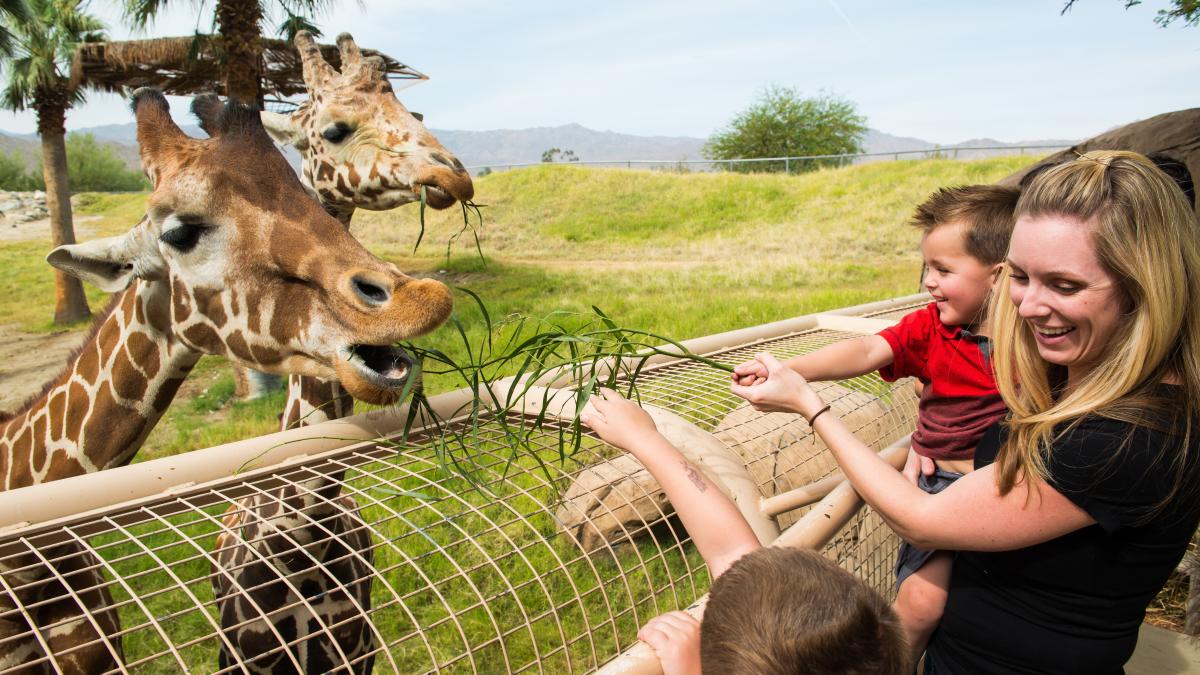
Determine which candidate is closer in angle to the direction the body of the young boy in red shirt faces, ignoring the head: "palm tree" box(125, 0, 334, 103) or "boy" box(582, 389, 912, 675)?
the boy

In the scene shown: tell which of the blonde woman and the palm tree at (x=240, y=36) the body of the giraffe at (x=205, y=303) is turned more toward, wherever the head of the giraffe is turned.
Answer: the blonde woman

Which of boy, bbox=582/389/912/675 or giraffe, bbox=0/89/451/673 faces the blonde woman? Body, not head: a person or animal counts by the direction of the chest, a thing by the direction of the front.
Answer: the giraffe

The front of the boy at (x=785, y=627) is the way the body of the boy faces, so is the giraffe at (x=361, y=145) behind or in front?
in front

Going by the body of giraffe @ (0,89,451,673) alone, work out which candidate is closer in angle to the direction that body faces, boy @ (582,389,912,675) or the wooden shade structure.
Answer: the boy

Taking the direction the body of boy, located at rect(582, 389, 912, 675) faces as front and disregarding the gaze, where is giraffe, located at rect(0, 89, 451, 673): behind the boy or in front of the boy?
in front

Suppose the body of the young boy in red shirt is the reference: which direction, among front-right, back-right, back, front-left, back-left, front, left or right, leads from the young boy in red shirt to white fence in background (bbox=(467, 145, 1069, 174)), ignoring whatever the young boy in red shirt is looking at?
back-right

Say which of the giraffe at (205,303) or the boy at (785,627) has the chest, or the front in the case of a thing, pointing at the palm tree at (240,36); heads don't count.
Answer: the boy

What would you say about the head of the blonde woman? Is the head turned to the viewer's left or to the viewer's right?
to the viewer's left

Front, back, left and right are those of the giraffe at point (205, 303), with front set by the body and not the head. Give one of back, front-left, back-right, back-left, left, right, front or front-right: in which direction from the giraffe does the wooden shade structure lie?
back-left

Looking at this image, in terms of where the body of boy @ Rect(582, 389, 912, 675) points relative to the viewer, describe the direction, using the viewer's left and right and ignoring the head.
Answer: facing away from the viewer and to the left of the viewer

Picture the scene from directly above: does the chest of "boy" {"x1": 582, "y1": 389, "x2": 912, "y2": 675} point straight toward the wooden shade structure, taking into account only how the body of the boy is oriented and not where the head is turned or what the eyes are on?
yes

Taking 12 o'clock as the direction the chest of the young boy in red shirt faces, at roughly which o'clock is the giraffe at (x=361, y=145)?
The giraffe is roughly at 2 o'clock from the young boy in red shirt.

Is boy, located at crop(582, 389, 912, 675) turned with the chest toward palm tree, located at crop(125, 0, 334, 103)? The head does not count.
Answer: yes

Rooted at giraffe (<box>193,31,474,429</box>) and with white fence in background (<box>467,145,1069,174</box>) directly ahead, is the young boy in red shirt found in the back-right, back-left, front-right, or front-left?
back-right
